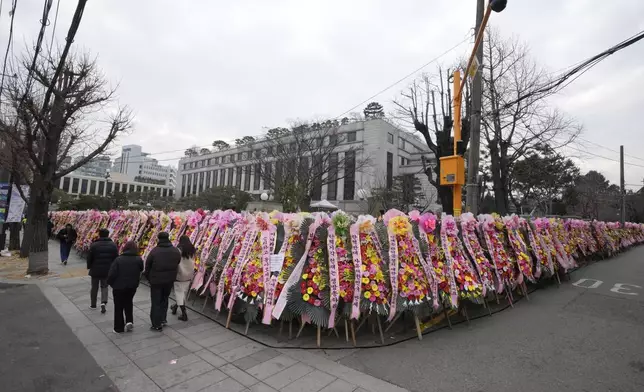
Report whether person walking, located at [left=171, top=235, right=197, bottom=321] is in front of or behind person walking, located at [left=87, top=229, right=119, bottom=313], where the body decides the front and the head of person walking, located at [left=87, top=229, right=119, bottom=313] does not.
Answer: behind

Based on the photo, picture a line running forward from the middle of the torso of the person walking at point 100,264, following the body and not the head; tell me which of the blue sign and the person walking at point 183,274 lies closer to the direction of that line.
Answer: the blue sign

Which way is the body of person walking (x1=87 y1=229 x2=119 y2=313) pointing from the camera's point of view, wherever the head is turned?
away from the camera

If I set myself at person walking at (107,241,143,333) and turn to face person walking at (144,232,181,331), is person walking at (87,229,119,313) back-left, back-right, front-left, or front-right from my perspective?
back-left

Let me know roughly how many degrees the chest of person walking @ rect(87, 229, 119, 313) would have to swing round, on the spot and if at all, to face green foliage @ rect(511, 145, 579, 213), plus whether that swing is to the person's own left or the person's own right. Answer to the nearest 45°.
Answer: approximately 90° to the person's own right

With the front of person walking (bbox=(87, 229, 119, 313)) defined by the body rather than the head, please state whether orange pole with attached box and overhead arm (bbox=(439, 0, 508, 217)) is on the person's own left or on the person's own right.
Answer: on the person's own right

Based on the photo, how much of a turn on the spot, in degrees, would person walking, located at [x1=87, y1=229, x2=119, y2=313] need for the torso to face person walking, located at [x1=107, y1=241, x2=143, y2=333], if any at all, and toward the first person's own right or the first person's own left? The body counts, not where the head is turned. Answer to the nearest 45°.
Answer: approximately 180°

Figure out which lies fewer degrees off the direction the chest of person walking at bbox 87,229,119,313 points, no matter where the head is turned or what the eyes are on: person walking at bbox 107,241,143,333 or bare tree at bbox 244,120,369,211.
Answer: the bare tree

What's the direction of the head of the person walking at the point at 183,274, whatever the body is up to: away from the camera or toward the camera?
away from the camera
